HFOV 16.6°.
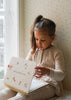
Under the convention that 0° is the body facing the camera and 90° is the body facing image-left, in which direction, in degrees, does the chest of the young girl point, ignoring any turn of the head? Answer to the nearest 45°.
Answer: approximately 45°
